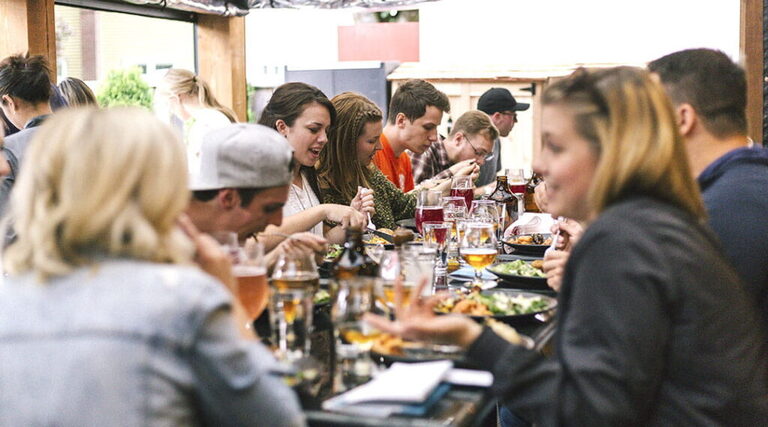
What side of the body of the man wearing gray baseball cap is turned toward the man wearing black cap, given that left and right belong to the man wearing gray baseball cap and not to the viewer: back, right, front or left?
left

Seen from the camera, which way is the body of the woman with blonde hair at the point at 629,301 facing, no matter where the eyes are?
to the viewer's left

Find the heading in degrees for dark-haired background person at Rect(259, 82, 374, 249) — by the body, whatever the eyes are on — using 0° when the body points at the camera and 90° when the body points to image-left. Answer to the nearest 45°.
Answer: approximately 315°

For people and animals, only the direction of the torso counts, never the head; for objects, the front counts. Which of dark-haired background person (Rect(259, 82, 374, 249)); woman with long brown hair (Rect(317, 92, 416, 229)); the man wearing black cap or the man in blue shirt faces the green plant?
the man in blue shirt

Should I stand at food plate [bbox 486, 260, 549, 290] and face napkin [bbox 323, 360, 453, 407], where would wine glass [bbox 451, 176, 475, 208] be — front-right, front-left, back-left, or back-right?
back-right

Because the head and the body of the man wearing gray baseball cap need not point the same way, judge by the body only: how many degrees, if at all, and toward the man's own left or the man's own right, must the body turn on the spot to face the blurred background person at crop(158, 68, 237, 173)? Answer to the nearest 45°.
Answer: approximately 90° to the man's own left

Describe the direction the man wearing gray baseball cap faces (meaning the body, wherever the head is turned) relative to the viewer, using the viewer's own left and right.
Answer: facing to the right of the viewer

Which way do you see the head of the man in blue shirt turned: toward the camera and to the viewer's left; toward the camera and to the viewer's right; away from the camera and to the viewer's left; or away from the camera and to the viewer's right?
away from the camera and to the viewer's left

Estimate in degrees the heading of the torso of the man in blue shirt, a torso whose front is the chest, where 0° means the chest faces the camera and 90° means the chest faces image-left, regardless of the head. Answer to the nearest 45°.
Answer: approximately 135°

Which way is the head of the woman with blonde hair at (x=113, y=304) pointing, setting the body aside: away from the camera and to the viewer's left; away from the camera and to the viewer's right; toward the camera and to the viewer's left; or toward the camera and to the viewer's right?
away from the camera and to the viewer's right
